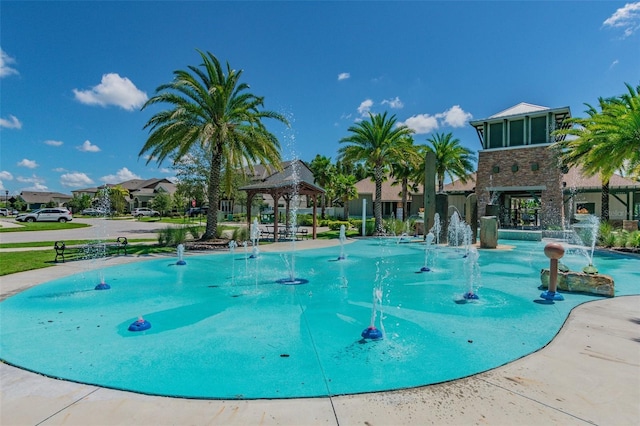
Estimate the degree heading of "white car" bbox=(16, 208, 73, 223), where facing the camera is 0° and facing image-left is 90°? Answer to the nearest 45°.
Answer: approximately 90°

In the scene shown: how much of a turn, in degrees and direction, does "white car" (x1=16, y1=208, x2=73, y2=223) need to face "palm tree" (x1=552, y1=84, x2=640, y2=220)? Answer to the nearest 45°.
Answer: approximately 135° to its left

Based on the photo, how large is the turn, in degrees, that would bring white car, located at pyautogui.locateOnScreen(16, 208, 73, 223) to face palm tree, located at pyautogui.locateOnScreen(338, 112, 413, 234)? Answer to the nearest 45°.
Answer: approximately 135° to its left

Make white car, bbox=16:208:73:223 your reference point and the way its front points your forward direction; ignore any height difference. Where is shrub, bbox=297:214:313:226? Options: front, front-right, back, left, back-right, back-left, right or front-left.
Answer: back-left

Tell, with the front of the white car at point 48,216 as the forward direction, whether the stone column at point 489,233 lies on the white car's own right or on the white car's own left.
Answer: on the white car's own left

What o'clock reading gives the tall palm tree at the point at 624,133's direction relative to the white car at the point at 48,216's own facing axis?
The tall palm tree is roughly at 8 o'clock from the white car.

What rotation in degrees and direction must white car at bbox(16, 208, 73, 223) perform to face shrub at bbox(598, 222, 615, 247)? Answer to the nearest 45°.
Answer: approximately 135° to its left

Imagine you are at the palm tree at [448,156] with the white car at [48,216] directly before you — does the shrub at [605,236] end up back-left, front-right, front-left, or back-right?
back-left

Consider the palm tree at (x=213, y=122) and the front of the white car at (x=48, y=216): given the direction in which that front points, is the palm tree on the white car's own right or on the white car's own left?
on the white car's own left
